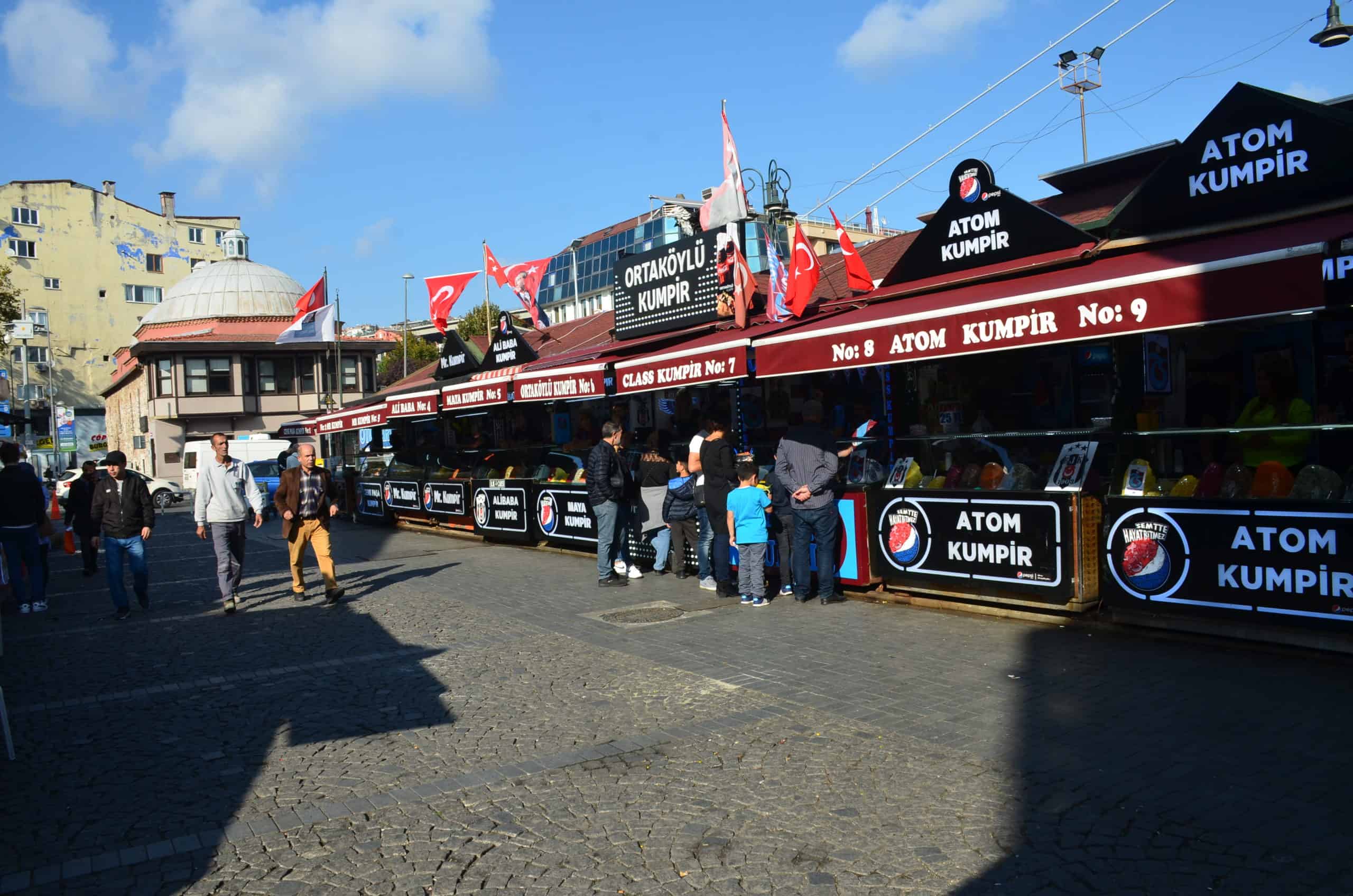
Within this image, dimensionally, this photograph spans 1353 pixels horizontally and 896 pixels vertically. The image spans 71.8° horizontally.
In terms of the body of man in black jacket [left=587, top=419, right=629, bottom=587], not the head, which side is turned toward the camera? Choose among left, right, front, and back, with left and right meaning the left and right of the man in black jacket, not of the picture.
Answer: right

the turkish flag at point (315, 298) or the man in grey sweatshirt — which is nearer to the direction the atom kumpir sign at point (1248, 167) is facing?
the man in grey sweatshirt

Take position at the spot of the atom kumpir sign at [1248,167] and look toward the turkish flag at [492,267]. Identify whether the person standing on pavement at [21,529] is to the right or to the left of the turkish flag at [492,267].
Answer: left

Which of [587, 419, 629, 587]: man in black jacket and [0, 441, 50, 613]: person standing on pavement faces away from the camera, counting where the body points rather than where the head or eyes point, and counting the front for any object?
the person standing on pavement

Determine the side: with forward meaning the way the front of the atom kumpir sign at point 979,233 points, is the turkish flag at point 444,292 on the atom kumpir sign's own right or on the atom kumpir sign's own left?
on the atom kumpir sign's own right

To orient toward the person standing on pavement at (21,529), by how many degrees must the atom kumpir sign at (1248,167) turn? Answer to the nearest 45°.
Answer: approximately 45° to its right

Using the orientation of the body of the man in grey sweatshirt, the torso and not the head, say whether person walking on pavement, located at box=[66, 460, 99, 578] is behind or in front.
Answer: behind

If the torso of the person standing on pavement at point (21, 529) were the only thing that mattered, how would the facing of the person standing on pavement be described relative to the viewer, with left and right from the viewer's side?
facing away from the viewer

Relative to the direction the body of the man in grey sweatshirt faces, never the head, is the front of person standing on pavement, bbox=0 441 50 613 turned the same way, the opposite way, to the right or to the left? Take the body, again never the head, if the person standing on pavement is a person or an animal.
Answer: the opposite way

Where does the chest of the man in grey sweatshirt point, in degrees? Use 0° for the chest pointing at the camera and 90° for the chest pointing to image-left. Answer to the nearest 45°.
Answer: approximately 0°

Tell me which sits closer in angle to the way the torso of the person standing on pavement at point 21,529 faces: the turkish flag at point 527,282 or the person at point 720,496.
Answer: the turkish flag
